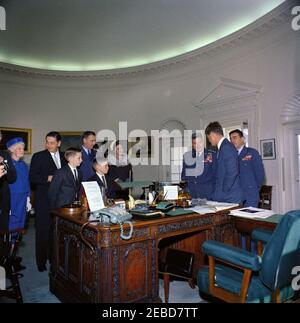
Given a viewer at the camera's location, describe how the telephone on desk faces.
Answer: facing the viewer and to the right of the viewer

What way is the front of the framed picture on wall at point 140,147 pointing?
toward the camera

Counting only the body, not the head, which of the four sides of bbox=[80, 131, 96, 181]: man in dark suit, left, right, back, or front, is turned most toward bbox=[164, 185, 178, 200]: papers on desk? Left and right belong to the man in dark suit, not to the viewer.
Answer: front

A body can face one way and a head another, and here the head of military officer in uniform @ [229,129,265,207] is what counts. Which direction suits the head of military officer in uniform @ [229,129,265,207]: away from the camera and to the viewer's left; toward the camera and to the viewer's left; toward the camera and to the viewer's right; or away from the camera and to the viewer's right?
toward the camera and to the viewer's left

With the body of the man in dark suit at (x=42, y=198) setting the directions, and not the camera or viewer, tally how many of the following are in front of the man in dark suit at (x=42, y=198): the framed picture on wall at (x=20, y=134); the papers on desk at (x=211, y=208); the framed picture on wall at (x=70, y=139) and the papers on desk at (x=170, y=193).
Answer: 2

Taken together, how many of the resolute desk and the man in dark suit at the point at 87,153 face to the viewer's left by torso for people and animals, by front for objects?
0

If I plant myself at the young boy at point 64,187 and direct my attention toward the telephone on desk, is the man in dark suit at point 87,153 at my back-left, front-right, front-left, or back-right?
back-left
